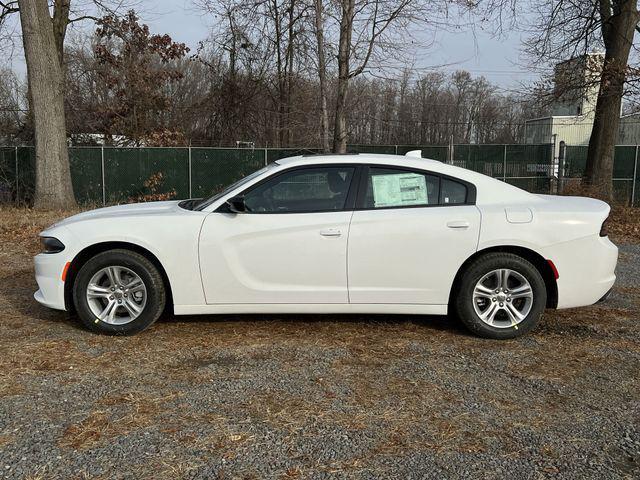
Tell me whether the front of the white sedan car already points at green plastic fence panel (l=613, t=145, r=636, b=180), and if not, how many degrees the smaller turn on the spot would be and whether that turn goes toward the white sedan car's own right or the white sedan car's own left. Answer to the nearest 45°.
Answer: approximately 135° to the white sedan car's own right

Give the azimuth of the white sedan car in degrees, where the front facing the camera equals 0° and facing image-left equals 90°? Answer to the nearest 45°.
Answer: approximately 90°

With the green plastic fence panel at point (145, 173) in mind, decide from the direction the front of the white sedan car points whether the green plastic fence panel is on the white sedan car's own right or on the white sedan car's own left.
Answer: on the white sedan car's own right

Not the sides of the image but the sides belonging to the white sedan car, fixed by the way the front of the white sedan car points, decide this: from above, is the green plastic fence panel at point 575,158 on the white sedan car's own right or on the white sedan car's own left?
on the white sedan car's own right

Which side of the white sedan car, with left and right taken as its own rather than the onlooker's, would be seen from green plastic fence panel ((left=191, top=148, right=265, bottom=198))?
right

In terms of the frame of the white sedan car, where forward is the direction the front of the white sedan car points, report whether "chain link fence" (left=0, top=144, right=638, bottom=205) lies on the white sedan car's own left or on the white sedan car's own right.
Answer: on the white sedan car's own right
